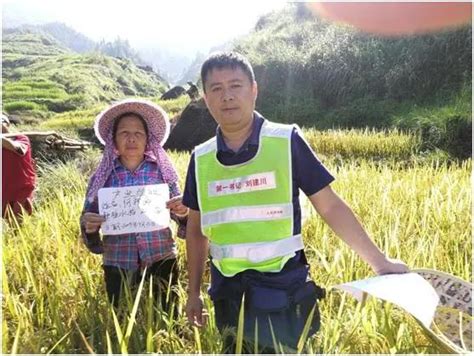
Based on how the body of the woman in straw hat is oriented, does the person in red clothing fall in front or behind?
behind

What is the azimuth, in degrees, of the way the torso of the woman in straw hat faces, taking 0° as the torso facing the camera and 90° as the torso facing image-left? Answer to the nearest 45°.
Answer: approximately 0°
